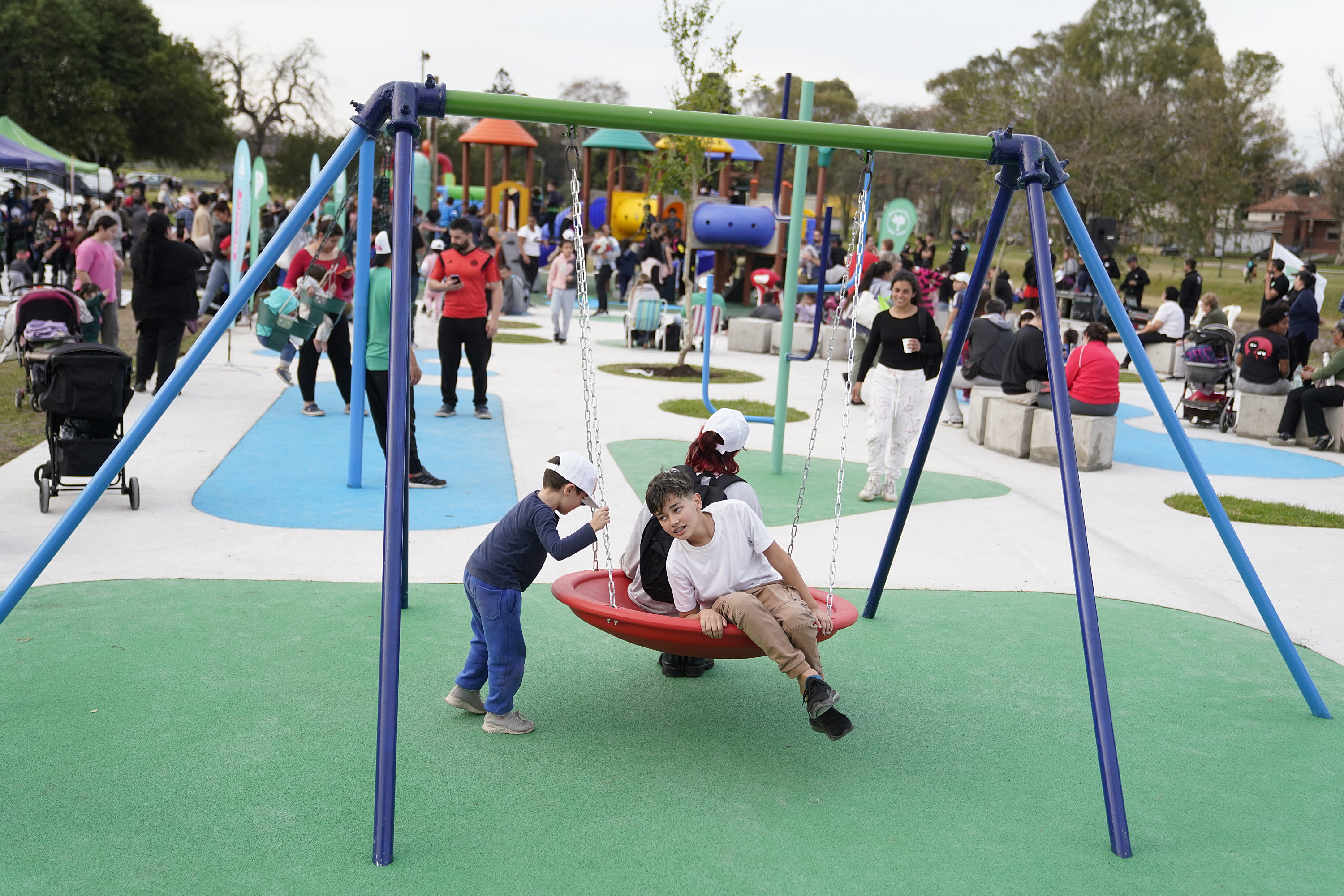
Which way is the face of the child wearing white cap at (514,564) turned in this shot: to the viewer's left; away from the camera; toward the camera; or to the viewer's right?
to the viewer's right

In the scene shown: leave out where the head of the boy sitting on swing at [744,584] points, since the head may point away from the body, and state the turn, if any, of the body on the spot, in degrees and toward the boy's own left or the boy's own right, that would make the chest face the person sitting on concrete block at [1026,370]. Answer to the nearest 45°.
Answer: approximately 180°

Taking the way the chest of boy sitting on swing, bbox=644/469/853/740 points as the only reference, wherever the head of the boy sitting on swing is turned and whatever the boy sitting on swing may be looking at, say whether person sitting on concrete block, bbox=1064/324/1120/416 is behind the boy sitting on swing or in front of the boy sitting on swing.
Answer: behind

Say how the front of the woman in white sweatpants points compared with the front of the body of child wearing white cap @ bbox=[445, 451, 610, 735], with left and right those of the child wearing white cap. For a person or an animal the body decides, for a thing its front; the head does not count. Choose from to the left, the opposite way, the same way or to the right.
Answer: to the right

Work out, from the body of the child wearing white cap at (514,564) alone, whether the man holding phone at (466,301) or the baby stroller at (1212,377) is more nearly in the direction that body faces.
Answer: the baby stroller

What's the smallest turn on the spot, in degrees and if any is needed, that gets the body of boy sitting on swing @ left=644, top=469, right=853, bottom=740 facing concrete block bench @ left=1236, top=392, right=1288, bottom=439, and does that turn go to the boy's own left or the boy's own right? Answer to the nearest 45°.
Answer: approximately 135° to the boy's own left

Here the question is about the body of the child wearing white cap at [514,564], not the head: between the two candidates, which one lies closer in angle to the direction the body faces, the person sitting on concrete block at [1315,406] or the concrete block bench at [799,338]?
the person sitting on concrete block
